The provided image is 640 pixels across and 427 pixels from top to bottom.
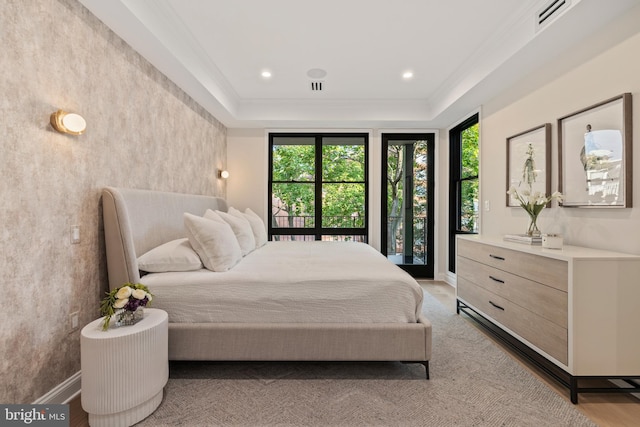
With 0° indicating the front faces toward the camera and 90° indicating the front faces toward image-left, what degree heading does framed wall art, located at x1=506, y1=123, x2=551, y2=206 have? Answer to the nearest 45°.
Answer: approximately 45°

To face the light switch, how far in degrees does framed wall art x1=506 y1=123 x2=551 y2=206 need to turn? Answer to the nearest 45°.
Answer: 0° — it already faces it

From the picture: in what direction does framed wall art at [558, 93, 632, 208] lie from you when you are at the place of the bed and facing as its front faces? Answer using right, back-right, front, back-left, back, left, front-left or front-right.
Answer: front

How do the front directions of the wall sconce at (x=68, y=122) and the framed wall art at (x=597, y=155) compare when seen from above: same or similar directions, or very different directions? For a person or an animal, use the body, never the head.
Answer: very different directions

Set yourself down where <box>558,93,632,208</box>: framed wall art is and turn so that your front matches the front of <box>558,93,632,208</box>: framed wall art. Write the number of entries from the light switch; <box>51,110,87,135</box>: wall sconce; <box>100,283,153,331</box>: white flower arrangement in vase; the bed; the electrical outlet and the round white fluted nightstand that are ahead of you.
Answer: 6

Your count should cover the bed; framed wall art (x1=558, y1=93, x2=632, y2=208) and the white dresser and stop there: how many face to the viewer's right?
1

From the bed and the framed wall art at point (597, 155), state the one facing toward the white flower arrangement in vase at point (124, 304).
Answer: the framed wall art

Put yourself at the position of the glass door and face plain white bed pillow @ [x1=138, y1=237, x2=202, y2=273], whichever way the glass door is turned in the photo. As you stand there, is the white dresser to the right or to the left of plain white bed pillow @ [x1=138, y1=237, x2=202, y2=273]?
left

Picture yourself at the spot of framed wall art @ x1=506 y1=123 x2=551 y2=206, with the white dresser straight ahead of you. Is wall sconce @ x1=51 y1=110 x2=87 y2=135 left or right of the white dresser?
right

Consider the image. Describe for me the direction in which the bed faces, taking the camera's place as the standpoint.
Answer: facing to the right of the viewer

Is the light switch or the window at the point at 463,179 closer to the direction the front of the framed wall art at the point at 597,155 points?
the light switch

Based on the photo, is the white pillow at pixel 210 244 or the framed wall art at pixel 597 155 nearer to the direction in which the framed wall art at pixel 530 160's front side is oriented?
the white pillow

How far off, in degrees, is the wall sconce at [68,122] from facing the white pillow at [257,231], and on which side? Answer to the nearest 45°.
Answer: approximately 90° to its left

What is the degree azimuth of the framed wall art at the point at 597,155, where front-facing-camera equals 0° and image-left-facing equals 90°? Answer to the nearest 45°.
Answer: approximately 45°
